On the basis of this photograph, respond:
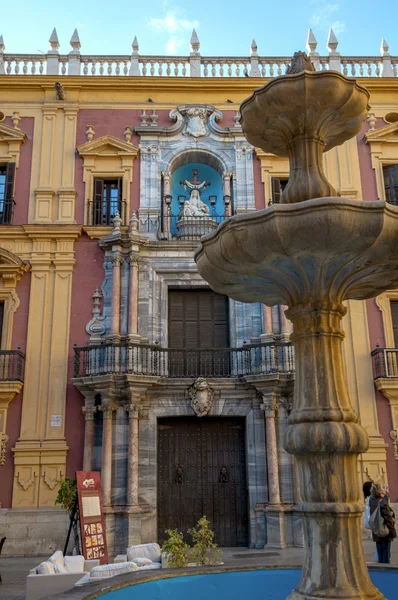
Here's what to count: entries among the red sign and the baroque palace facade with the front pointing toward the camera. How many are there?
2

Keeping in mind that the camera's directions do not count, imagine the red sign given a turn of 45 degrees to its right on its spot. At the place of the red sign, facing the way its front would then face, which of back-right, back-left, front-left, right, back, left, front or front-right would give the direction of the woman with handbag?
left

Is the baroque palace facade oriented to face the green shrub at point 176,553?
yes

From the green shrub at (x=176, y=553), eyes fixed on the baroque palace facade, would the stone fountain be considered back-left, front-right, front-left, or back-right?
back-right

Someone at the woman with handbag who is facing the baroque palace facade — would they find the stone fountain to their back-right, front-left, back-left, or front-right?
back-left

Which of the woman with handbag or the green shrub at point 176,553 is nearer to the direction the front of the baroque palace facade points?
the green shrub

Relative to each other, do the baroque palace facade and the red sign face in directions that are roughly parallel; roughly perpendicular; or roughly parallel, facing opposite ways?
roughly parallel

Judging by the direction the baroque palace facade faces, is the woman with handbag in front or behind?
in front

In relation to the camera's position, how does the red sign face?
facing the viewer

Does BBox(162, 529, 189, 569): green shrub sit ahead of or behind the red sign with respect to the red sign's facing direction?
ahead

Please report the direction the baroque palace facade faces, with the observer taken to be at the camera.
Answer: facing the viewer
